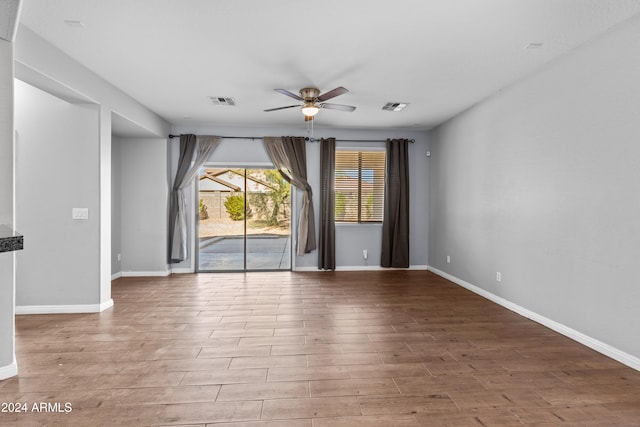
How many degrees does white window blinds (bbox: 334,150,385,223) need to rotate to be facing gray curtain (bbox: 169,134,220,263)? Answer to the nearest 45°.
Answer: approximately 90° to its right

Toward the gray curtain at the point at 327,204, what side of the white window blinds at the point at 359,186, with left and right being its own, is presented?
right

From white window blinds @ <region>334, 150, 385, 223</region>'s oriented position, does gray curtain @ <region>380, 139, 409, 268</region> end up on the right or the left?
on its left

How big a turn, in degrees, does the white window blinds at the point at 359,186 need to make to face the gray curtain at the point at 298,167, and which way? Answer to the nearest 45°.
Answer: approximately 90° to its right

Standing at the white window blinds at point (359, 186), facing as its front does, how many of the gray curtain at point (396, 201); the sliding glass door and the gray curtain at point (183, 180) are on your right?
2

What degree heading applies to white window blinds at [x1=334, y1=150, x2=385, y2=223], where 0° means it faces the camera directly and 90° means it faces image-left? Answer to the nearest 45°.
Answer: approximately 0°
